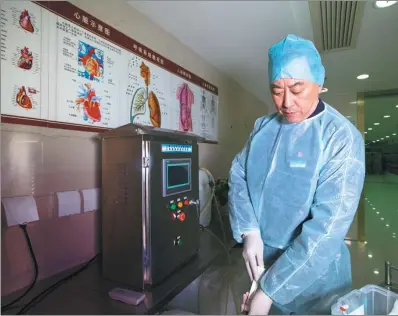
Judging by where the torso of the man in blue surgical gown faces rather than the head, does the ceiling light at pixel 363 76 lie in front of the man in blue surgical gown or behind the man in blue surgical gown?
behind

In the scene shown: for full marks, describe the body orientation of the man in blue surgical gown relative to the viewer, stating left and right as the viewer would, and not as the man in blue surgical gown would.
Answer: facing the viewer and to the left of the viewer

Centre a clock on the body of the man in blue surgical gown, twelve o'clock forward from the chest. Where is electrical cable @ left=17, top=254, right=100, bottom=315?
The electrical cable is roughly at 1 o'clock from the man in blue surgical gown.

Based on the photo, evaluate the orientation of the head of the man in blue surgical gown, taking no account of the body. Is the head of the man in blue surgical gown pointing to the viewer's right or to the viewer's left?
to the viewer's left

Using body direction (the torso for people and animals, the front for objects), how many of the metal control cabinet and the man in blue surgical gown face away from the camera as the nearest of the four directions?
0

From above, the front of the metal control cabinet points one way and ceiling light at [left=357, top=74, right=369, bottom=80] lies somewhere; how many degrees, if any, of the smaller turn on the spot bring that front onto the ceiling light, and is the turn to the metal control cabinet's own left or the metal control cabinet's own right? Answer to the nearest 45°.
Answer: approximately 45° to the metal control cabinet's own left

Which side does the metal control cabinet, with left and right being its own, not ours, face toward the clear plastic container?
front

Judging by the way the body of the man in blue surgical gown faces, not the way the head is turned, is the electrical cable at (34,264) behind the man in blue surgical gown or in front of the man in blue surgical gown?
in front
